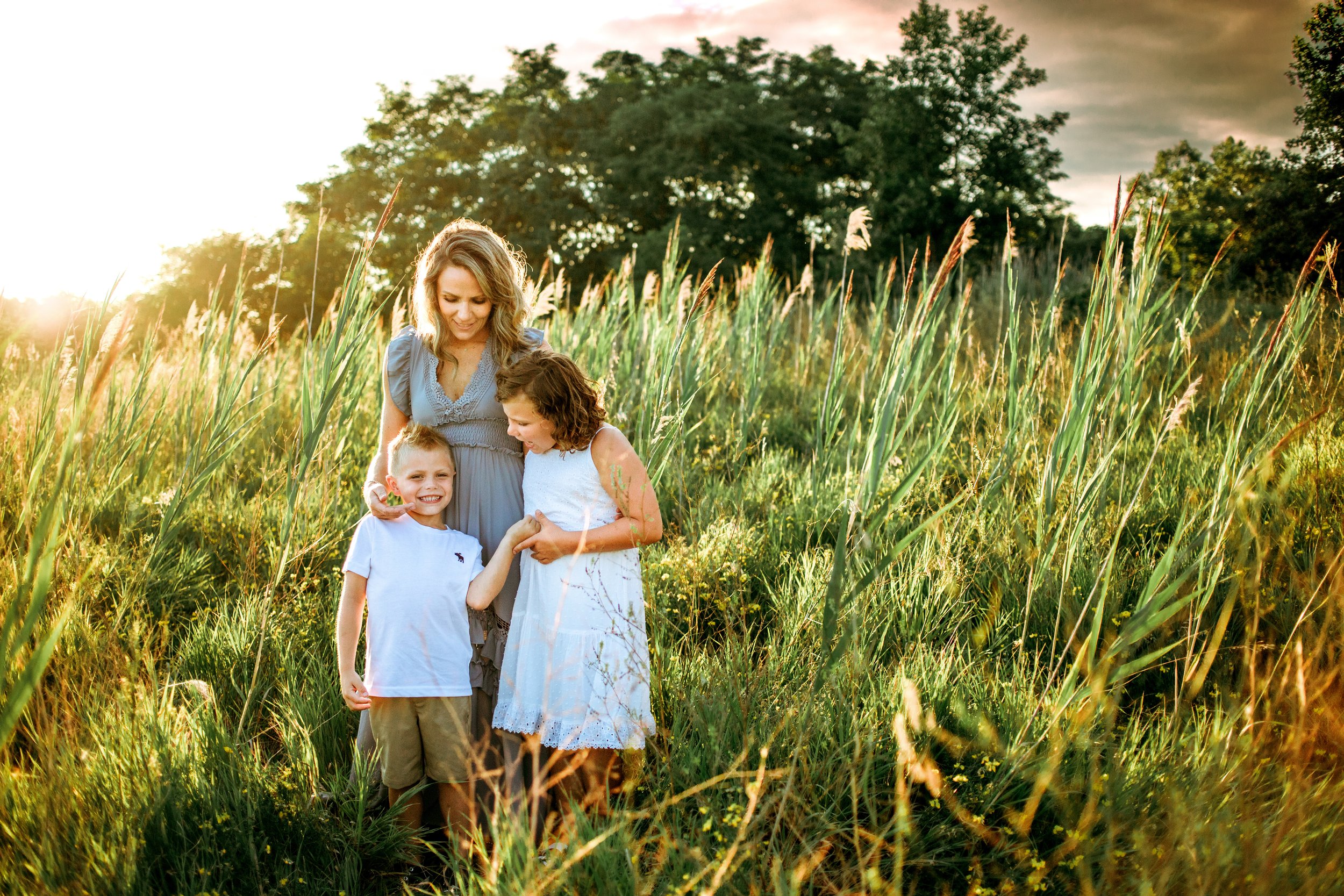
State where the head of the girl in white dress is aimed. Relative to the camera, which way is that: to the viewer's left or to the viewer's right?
to the viewer's left

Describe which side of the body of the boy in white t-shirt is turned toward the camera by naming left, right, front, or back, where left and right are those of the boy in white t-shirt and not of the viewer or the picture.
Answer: front

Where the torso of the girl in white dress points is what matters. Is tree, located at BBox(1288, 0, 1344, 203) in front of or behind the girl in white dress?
behind

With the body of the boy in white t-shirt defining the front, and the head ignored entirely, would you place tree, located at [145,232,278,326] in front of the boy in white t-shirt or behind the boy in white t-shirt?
behind

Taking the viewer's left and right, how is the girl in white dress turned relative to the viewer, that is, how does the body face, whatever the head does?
facing the viewer and to the left of the viewer
